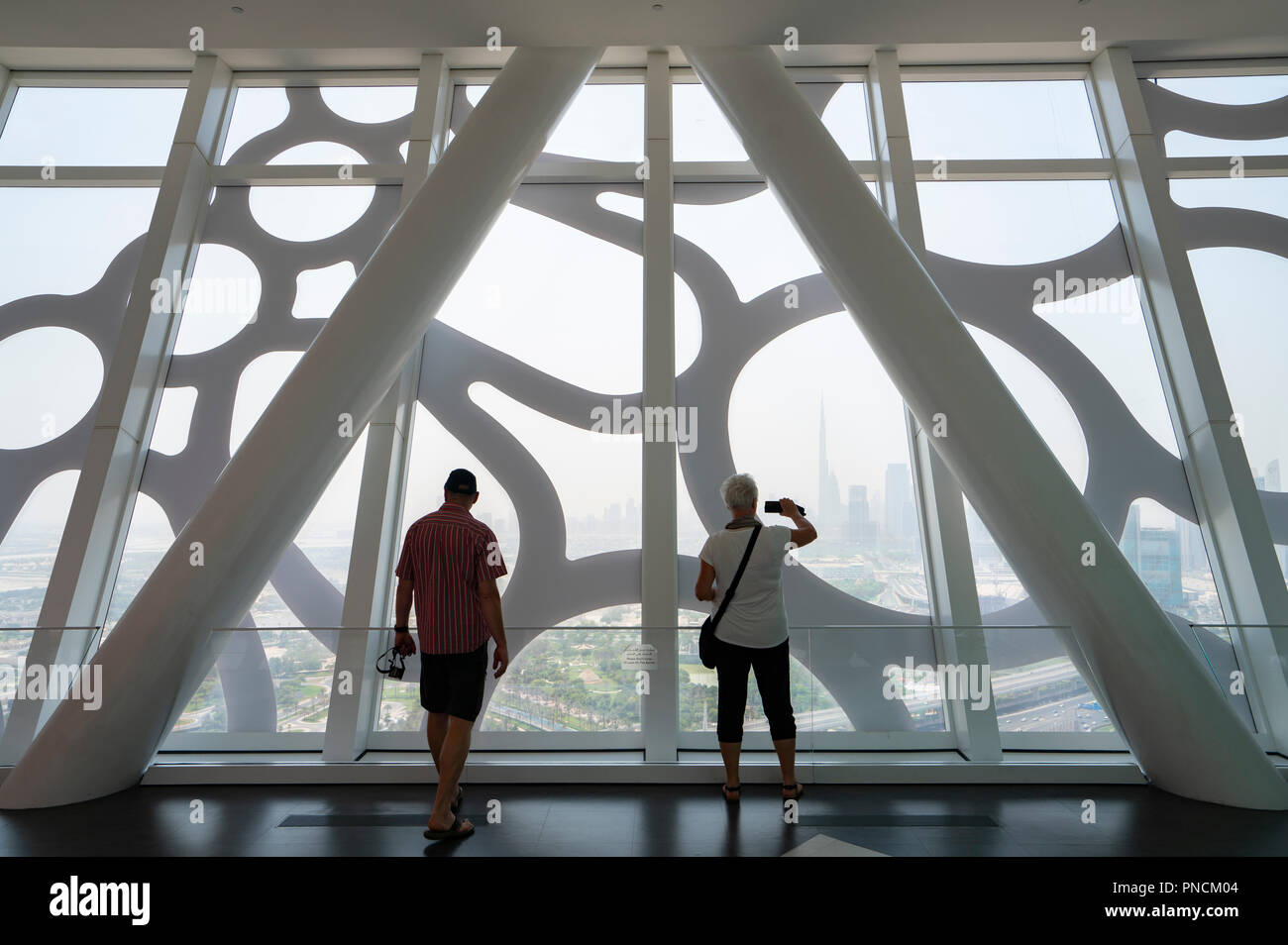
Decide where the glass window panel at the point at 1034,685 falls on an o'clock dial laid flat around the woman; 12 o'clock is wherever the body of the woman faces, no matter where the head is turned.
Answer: The glass window panel is roughly at 2 o'clock from the woman.

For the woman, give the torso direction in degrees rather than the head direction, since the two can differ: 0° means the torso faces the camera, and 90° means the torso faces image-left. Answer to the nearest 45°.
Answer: approximately 180°

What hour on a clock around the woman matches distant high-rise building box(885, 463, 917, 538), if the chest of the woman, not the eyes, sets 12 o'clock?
The distant high-rise building is roughly at 1 o'clock from the woman.

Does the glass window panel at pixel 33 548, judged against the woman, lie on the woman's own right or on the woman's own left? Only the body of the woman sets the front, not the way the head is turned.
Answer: on the woman's own left

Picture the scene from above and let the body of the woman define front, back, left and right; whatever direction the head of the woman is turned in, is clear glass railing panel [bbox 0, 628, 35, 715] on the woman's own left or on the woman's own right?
on the woman's own left

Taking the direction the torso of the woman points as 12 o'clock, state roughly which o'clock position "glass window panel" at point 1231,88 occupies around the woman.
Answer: The glass window panel is roughly at 2 o'clock from the woman.

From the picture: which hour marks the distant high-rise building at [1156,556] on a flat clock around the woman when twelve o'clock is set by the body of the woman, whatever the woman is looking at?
The distant high-rise building is roughly at 2 o'clock from the woman.

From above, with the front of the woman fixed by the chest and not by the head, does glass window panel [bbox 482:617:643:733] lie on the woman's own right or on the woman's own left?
on the woman's own left

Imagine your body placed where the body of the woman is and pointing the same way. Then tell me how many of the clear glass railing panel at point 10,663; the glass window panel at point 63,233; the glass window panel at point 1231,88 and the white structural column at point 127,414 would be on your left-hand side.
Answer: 3

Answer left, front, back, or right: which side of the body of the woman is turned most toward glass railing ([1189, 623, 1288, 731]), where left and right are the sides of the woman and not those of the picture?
right

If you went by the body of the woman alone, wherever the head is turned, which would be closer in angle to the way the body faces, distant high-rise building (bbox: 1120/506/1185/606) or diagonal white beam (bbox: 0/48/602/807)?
the distant high-rise building
